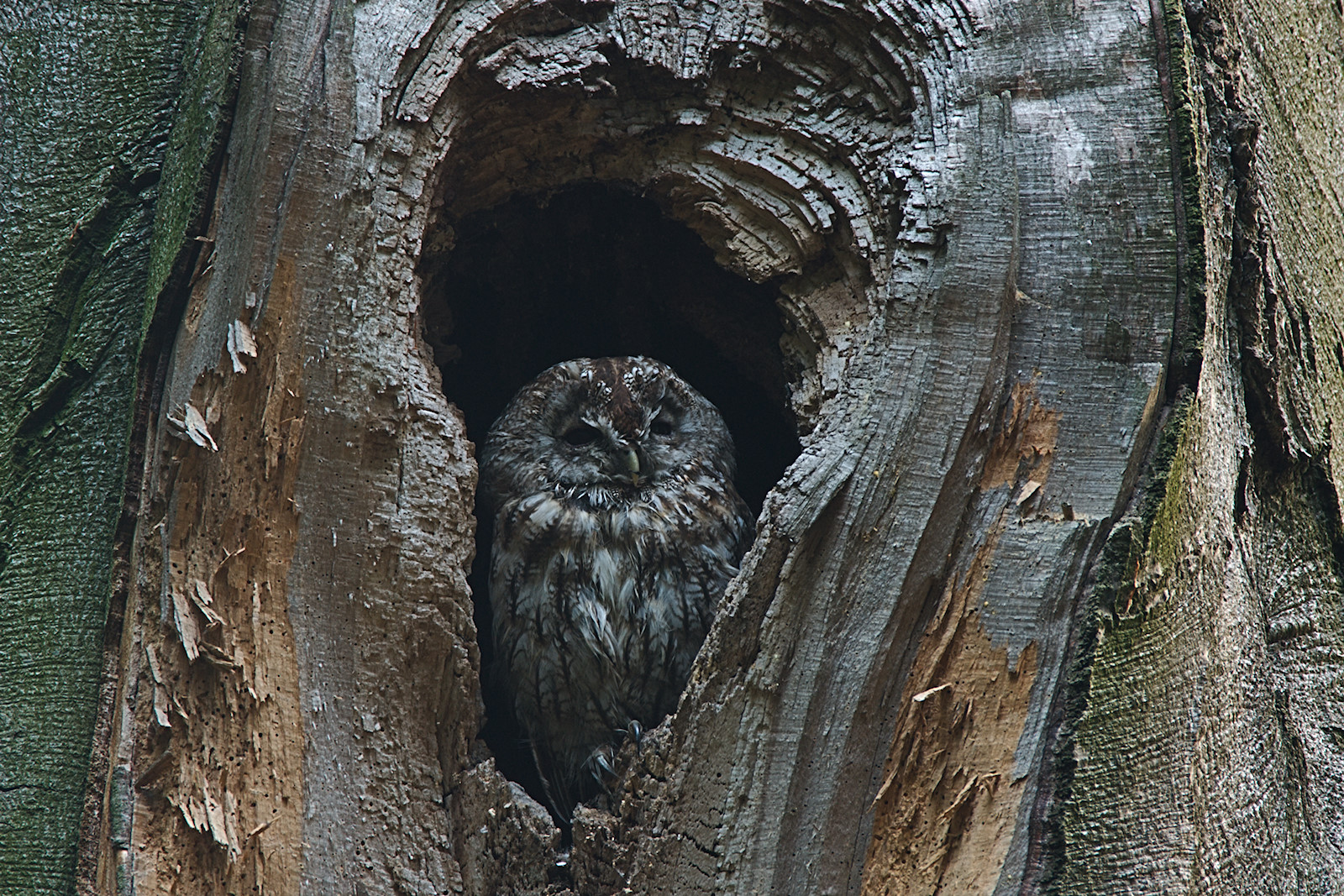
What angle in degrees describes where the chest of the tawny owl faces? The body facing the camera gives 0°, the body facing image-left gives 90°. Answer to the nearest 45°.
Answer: approximately 0°
